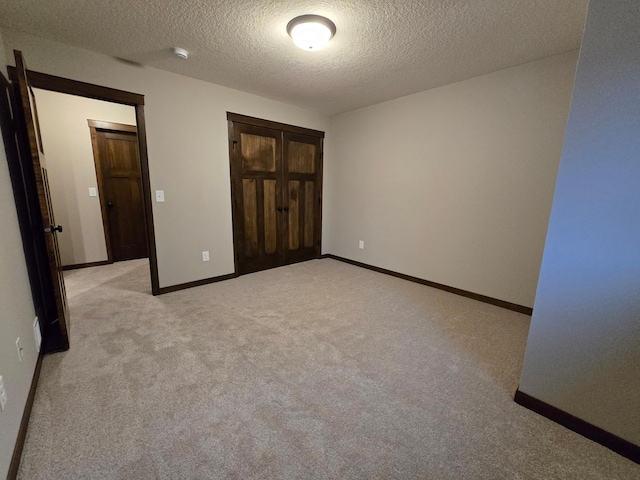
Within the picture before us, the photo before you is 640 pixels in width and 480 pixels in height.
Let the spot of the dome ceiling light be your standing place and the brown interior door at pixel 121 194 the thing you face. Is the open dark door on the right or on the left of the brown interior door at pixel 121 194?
left

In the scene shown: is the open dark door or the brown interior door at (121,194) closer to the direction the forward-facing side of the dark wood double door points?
the open dark door

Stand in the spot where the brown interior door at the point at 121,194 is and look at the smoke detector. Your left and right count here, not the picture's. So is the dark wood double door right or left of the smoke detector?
left

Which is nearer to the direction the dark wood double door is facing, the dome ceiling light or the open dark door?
the dome ceiling light

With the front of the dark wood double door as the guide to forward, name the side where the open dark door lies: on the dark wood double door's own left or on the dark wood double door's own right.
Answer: on the dark wood double door's own right

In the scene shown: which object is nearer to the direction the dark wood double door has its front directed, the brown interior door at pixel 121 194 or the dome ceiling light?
the dome ceiling light

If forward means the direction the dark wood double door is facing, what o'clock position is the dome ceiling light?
The dome ceiling light is roughly at 1 o'clock from the dark wood double door.

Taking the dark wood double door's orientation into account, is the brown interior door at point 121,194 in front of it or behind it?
behind

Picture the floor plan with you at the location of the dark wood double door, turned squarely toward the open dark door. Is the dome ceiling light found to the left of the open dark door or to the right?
left

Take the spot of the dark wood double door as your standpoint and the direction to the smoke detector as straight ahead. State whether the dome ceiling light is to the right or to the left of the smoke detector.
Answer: left

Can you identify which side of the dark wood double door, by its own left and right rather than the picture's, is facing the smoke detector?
right

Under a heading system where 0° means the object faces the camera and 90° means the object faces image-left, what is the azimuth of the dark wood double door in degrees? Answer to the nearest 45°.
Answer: approximately 315°
